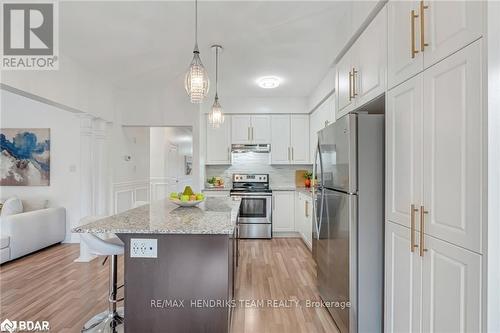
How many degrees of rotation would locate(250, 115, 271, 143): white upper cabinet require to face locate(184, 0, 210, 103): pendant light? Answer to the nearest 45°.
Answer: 0° — it already faces it

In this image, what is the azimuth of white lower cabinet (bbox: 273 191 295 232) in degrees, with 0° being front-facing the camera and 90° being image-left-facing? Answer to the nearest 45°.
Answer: approximately 0°

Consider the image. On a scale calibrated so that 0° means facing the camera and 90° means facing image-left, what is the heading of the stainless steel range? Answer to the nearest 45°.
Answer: approximately 0°

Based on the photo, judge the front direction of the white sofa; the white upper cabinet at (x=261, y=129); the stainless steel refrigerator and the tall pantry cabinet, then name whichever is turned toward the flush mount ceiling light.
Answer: the white upper cabinet

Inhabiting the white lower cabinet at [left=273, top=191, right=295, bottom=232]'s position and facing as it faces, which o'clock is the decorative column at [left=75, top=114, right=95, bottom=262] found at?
The decorative column is roughly at 2 o'clock from the white lower cabinet.

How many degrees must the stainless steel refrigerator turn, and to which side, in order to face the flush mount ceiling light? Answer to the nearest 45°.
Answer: approximately 90° to its right

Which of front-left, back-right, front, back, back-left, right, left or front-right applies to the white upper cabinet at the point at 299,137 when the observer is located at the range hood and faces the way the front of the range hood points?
left

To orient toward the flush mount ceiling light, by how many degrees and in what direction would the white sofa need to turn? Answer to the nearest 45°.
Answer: approximately 90° to its left

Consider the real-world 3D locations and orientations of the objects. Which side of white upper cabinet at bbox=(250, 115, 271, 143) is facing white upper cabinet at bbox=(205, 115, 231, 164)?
right
